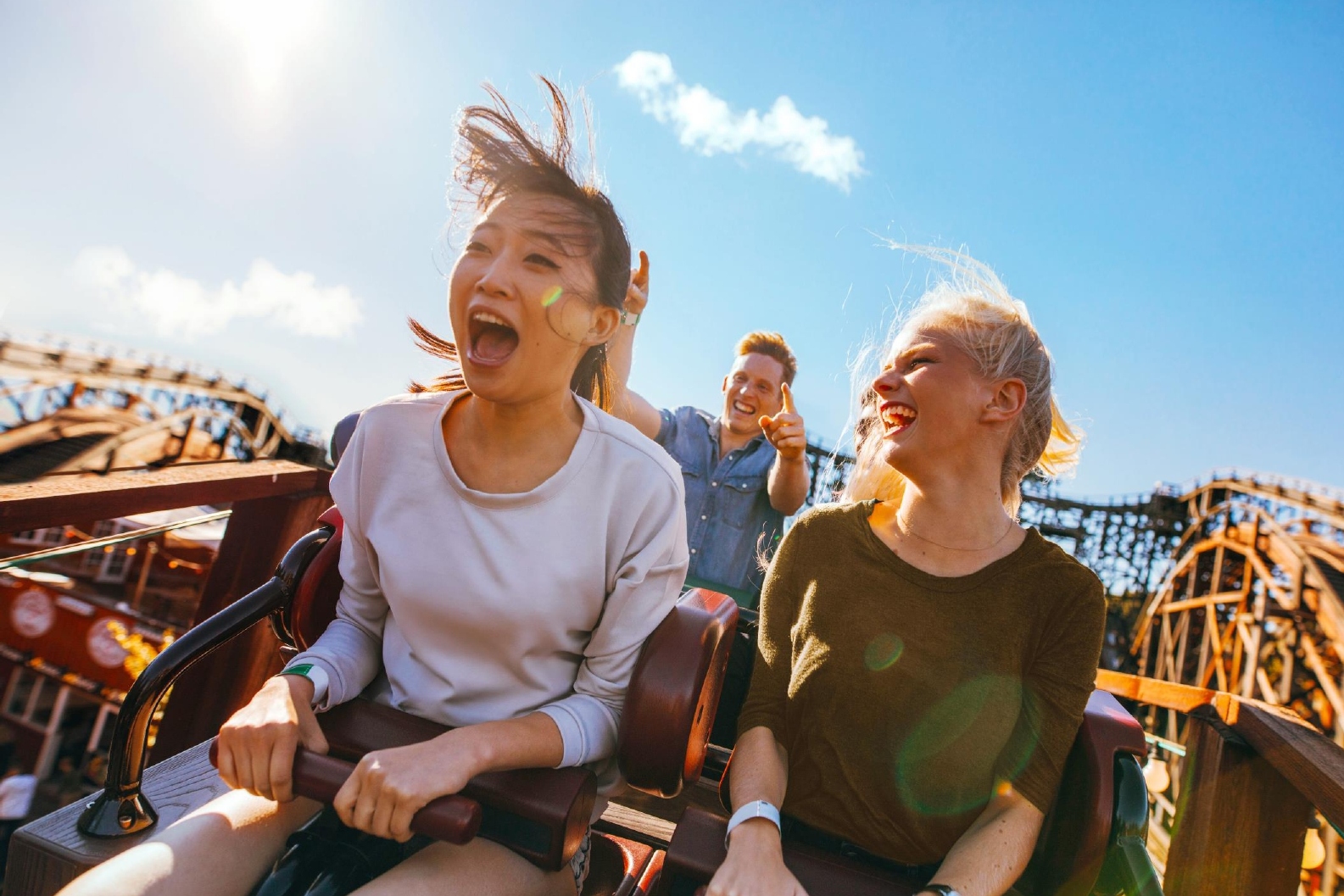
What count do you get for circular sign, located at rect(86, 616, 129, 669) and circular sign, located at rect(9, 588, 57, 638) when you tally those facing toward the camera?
2

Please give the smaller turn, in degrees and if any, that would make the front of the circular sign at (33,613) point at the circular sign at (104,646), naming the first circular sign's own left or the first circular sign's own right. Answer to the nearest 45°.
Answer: approximately 45° to the first circular sign's own left

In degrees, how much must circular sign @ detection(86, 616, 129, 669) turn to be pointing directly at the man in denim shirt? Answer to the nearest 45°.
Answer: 0° — it already faces them

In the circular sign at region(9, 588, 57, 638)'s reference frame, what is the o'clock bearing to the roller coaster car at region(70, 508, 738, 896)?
The roller coaster car is roughly at 12 o'clock from the circular sign.

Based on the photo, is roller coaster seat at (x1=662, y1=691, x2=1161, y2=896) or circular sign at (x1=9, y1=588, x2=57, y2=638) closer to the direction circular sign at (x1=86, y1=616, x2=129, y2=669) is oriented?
the roller coaster seat

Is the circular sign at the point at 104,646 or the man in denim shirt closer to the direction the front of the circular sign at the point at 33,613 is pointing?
the man in denim shirt

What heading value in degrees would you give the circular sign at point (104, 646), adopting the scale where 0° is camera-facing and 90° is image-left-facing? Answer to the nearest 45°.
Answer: approximately 0°

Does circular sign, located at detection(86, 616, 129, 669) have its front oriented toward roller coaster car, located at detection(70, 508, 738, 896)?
yes

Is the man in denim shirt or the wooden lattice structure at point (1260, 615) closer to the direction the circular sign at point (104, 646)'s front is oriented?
the man in denim shirt
